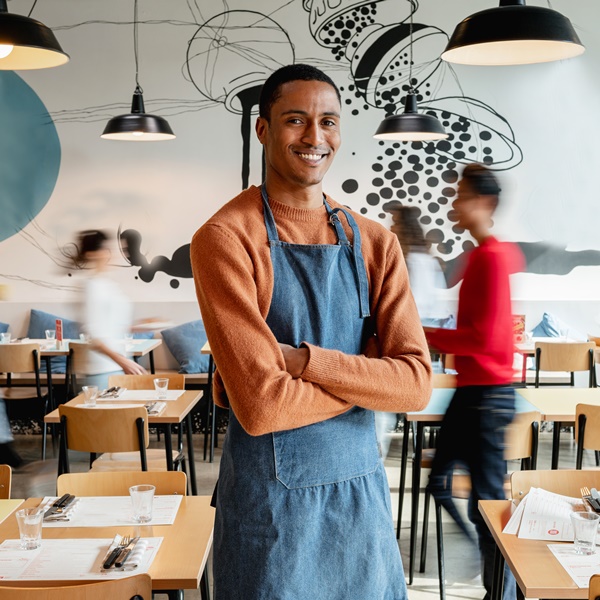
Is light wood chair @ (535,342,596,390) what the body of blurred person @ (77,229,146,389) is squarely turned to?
yes

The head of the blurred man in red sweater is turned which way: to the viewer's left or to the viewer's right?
to the viewer's left

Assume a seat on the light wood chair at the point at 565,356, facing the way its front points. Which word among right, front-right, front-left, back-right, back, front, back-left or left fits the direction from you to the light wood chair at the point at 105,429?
back-left

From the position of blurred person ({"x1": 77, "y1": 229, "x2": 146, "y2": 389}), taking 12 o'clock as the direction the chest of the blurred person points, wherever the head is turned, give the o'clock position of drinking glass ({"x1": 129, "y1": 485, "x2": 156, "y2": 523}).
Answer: The drinking glass is roughly at 3 o'clock from the blurred person.

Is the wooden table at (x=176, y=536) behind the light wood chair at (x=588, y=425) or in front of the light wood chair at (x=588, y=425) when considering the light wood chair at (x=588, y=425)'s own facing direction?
behind

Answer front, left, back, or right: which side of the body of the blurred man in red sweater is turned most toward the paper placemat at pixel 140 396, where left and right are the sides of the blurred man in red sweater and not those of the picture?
front

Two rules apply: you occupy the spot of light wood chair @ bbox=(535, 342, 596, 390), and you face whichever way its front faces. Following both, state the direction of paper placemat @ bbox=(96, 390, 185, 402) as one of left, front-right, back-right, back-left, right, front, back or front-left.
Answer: back-left

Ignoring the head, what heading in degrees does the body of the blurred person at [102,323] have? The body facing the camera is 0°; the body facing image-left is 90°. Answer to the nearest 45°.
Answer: approximately 270°

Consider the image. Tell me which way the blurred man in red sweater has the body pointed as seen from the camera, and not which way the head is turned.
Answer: to the viewer's left

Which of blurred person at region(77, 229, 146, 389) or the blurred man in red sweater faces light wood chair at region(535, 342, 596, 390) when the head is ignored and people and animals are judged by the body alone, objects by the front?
the blurred person

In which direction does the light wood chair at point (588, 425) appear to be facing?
away from the camera
